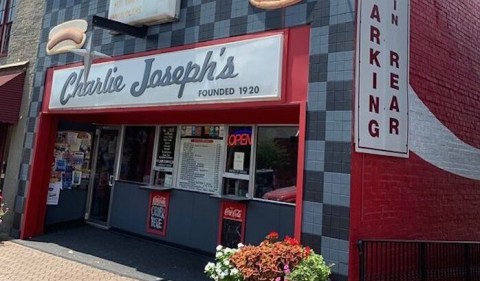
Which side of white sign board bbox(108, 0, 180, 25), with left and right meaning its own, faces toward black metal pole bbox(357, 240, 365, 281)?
left

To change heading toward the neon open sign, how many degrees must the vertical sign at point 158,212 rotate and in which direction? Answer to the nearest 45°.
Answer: approximately 45° to its left

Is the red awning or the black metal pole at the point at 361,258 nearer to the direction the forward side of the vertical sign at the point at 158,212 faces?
the black metal pole

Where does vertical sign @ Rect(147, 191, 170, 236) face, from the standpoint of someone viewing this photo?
facing the viewer

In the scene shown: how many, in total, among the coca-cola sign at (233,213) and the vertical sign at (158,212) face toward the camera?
2

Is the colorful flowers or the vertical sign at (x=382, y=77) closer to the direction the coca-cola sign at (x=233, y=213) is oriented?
the colorful flowers

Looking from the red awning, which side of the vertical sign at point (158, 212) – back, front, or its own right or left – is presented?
right

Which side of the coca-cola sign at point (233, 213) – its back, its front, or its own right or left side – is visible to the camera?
front
